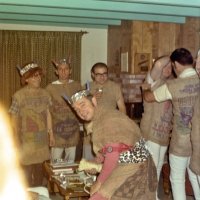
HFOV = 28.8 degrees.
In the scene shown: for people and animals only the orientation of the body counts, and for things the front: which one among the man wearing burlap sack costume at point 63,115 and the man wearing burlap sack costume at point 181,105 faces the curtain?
the man wearing burlap sack costume at point 181,105

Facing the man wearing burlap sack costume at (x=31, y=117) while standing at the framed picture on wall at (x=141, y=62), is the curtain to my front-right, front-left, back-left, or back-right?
front-right

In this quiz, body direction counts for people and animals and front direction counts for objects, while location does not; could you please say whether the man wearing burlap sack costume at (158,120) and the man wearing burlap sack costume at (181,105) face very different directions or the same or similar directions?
very different directions

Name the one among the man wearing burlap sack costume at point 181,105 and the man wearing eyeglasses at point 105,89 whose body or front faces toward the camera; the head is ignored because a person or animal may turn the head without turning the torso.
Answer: the man wearing eyeglasses

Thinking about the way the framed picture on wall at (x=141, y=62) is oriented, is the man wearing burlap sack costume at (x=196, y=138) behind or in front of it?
in front

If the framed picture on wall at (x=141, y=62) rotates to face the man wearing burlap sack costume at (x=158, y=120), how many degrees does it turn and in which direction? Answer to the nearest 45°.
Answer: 0° — it already faces them

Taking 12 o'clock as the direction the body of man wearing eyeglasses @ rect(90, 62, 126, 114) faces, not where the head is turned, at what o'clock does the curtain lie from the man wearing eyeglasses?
The curtain is roughly at 5 o'clock from the man wearing eyeglasses.

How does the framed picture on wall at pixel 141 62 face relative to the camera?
toward the camera

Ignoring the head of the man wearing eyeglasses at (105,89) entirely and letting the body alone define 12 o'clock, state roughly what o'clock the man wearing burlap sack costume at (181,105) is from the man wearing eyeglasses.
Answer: The man wearing burlap sack costume is roughly at 11 o'clock from the man wearing eyeglasses.

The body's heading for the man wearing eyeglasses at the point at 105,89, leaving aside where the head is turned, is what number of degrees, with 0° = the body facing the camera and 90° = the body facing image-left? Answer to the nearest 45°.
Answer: approximately 0°

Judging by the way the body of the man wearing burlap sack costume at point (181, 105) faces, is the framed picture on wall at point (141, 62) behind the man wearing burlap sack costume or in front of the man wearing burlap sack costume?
in front

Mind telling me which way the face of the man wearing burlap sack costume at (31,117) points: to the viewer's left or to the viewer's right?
to the viewer's right

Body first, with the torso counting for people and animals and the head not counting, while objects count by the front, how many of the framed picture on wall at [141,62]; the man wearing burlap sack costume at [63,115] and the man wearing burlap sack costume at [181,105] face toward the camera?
2

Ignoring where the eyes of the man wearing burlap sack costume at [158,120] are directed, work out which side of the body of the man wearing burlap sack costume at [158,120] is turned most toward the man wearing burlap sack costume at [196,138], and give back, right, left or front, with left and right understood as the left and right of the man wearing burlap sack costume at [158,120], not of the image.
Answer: front

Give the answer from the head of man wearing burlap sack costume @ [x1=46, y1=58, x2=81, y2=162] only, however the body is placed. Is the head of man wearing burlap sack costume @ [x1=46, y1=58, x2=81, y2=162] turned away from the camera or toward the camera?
toward the camera

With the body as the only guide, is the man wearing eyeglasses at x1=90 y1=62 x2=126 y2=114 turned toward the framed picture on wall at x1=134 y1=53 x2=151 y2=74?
no
